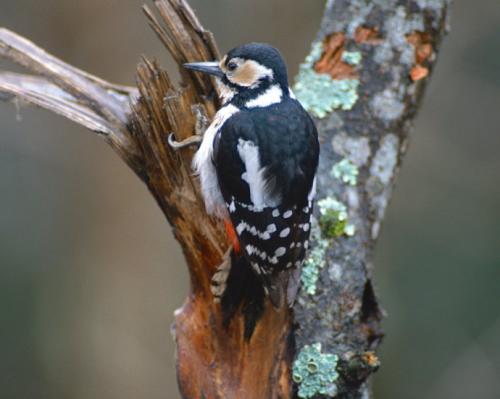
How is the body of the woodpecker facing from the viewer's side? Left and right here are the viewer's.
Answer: facing away from the viewer and to the left of the viewer
